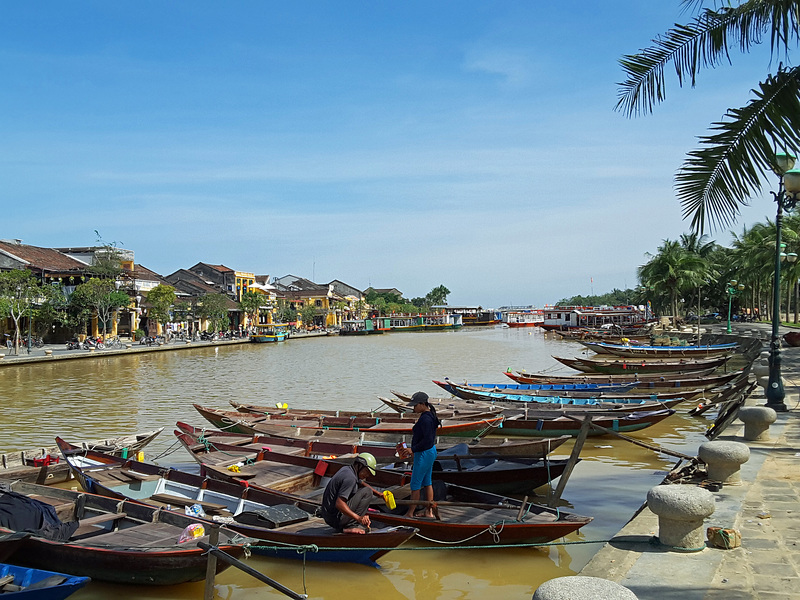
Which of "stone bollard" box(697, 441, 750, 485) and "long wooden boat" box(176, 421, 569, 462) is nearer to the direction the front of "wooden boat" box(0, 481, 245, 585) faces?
the stone bollard

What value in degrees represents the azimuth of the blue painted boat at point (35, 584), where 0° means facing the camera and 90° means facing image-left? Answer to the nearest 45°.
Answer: approximately 270°

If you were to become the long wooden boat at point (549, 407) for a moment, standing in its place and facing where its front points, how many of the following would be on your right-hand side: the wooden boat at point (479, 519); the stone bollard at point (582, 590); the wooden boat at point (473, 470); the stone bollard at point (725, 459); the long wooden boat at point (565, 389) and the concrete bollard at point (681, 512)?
5

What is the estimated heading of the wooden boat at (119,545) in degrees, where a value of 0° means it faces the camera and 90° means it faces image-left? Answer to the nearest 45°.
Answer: approximately 315°

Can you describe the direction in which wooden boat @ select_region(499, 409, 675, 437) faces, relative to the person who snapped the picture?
facing to the right of the viewer

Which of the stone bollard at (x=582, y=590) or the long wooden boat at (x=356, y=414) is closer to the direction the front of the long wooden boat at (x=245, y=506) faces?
the stone bollard

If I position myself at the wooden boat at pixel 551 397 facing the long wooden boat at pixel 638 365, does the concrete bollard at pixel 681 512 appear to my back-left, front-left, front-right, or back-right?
back-right
